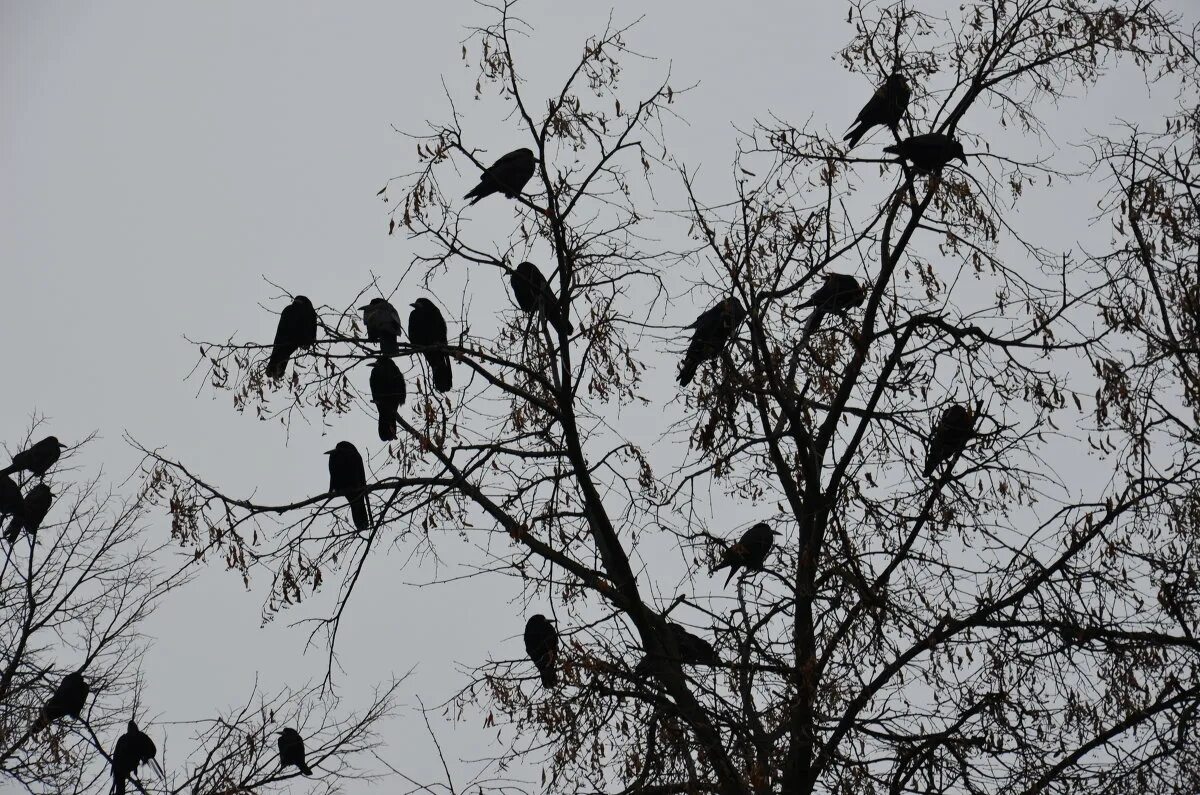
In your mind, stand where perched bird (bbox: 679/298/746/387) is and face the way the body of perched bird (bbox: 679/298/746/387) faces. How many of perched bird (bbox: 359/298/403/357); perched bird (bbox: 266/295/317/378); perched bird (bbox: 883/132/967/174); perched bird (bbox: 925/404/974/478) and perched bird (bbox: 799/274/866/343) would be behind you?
2

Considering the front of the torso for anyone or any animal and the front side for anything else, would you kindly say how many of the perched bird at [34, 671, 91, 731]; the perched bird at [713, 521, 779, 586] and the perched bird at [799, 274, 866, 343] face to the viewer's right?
3

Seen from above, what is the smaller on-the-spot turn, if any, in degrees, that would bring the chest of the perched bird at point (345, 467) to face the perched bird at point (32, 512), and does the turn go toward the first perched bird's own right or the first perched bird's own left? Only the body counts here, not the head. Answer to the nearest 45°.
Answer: approximately 45° to the first perched bird's own right

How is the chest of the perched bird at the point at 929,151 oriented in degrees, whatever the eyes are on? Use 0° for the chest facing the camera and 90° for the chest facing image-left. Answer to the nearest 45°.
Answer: approximately 270°

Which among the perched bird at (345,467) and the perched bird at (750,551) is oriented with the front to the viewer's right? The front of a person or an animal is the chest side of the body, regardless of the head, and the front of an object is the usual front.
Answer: the perched bird at (750,551)

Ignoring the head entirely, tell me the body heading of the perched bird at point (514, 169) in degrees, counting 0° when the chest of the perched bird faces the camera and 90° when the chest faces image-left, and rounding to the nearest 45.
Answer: approximately 270°

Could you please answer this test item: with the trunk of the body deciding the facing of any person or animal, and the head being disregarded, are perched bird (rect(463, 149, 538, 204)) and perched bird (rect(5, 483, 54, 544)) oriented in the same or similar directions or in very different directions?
same or similar directions

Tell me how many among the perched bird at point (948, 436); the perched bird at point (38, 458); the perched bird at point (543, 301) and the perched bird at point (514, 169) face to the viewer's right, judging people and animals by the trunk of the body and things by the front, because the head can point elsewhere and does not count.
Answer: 3

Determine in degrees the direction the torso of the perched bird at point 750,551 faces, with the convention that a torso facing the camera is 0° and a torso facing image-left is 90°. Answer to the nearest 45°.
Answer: approximately 270°

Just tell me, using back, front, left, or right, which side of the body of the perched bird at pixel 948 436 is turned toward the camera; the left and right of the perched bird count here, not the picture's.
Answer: right

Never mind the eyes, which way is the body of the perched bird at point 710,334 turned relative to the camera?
to the viewer's right

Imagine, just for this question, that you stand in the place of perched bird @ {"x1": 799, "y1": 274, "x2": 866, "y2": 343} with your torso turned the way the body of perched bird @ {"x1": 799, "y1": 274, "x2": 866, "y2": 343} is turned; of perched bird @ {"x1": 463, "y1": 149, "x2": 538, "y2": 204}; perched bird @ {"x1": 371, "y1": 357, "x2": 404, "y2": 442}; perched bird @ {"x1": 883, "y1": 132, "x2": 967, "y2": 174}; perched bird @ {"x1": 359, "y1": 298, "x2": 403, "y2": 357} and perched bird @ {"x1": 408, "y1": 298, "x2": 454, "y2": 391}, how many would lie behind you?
4

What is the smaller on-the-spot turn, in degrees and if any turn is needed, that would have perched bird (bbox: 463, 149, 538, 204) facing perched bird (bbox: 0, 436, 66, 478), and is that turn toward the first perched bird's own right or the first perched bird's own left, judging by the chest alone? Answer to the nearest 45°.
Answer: approximately 135° to the first perched bird's own left

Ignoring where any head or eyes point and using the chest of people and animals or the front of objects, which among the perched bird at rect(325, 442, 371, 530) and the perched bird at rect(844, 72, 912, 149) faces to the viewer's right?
the perched bird at rect(844, 72, 912, 149)

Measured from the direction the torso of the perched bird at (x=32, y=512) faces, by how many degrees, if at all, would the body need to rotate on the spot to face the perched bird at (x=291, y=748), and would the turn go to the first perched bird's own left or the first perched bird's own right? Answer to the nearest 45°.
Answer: approximately 45° to the first perched bird's own right
